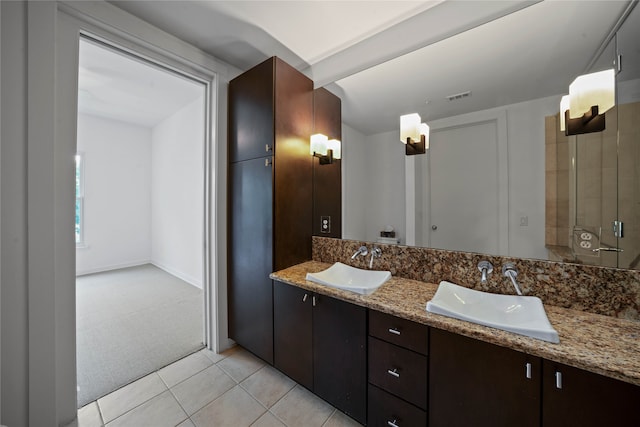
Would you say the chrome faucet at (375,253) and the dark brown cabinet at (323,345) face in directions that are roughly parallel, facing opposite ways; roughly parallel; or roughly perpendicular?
roughly parallel

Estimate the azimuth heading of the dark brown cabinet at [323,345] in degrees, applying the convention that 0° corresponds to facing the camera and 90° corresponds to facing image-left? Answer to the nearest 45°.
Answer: approximately 45°

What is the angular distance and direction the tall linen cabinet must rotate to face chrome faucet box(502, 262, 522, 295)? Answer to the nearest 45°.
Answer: approximately 90° to its left

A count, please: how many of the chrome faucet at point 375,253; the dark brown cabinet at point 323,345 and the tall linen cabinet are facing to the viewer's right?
0

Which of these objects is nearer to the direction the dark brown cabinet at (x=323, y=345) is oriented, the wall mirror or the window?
the window

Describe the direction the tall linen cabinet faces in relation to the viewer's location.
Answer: facing the viewer and to the left of the viewer

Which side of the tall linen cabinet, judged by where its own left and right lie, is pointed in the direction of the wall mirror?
left

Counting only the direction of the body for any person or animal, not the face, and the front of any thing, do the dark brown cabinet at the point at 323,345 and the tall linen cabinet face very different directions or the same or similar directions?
same or similar directions

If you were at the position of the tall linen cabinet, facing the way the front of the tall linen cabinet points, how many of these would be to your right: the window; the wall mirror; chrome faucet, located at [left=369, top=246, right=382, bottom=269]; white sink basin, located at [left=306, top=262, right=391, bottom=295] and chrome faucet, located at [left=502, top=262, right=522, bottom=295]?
1

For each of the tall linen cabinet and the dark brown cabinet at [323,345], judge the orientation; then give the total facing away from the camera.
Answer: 0

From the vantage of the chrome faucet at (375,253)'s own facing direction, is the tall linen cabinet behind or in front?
in front
